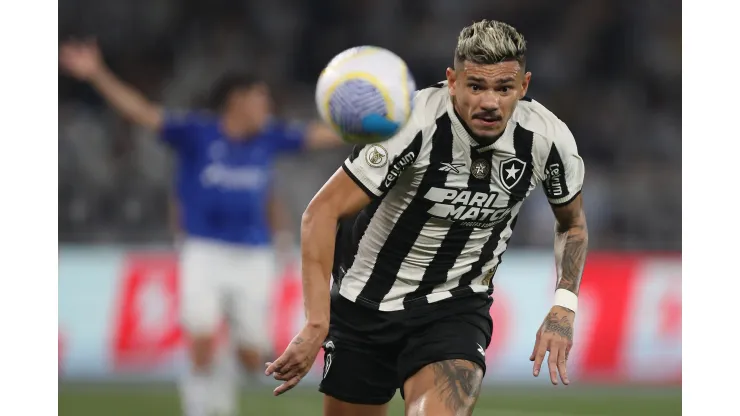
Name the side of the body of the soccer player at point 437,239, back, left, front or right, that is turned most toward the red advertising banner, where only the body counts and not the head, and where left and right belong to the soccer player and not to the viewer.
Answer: back

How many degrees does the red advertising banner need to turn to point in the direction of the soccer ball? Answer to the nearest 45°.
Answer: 0° — it already faces it

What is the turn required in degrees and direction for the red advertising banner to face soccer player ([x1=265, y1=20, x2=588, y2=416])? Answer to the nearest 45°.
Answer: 0° — it already faces them

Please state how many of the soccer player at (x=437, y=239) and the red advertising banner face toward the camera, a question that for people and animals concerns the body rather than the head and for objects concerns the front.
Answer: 2

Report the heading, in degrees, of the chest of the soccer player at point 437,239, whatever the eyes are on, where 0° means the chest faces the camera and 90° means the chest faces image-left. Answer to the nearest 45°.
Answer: approximately 0°

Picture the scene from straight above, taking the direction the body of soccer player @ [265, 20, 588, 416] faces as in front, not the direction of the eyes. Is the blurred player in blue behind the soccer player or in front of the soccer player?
behind

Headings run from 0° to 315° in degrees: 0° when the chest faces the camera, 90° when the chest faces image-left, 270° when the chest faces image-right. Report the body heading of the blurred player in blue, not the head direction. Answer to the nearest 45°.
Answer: approximately 0°

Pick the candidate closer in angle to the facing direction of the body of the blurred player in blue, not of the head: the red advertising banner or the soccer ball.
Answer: the soccer ball
